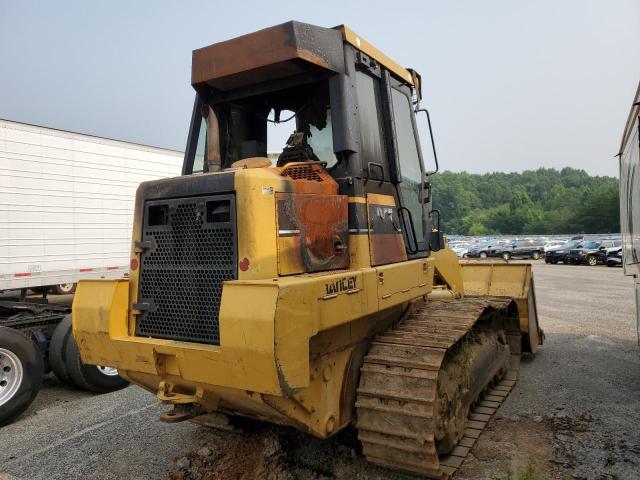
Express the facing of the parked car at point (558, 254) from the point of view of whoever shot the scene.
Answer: facing the viewer and to the left of the viewer

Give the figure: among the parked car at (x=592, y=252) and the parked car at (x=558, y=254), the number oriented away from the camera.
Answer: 0

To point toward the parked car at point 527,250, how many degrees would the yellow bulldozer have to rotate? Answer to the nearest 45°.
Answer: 0° — it already faces it

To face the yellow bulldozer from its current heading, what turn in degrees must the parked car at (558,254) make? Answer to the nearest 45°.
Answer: approximately 45° to its left

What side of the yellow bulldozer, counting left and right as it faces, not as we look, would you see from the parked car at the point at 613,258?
front

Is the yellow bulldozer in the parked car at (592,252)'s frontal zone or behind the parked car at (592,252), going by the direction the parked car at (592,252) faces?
frontal zone

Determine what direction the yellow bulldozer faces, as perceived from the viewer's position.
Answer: facing away from the viewer and to the right of the viewer

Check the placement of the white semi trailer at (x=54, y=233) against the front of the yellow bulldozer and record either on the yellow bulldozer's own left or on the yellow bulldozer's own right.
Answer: on the yellow bulldozer's own left

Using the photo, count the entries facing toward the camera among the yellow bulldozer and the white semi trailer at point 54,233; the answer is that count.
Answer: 0

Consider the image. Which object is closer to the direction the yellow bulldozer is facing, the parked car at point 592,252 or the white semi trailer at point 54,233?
the parked car

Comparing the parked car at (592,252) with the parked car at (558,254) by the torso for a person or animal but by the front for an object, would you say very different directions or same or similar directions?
same or similar directions

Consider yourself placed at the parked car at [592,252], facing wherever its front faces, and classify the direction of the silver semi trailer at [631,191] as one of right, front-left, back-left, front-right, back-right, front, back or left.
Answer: front-left
